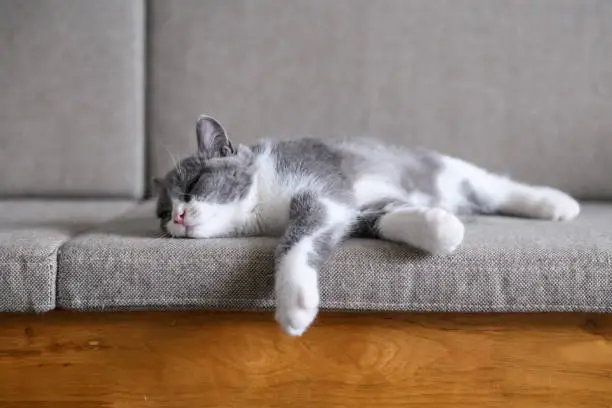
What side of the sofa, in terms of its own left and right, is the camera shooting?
front
